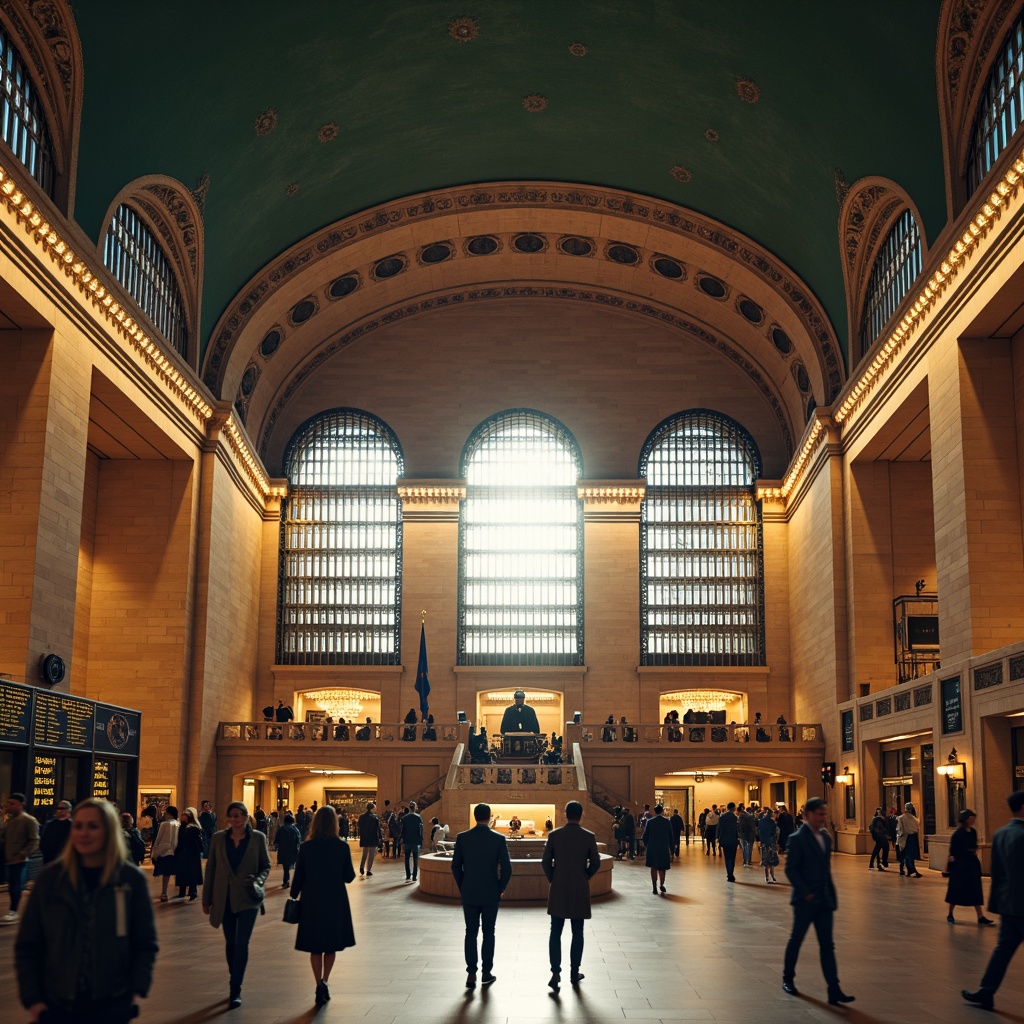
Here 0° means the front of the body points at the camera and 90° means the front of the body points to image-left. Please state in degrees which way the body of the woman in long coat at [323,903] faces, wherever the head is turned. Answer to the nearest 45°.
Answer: approximately 180°

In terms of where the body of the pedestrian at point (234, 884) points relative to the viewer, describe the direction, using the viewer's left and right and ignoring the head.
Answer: facing the viewer

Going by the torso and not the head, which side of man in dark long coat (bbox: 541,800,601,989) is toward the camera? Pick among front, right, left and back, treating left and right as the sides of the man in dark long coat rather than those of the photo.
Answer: back

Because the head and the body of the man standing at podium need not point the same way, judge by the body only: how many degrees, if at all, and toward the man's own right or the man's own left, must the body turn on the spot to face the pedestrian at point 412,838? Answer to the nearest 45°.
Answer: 0° — they already face them

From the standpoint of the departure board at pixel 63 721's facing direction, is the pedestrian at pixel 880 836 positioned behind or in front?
in front

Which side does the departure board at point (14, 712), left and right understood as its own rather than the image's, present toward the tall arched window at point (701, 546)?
left

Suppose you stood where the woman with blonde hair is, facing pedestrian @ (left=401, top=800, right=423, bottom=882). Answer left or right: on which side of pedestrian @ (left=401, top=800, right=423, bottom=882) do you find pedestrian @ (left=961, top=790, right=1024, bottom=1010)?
right

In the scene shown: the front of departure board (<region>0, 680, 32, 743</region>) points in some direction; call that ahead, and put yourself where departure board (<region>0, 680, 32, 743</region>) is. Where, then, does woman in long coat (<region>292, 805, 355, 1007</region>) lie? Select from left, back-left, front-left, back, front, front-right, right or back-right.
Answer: front-right

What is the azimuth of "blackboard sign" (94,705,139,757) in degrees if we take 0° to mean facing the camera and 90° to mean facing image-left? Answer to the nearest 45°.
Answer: approximately 315°

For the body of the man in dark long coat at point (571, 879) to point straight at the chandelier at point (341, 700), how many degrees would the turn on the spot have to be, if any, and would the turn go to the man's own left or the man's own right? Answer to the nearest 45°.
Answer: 0° — they already face it

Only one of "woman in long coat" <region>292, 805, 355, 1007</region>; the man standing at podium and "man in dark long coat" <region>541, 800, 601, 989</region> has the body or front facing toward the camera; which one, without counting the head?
the man standing at podium

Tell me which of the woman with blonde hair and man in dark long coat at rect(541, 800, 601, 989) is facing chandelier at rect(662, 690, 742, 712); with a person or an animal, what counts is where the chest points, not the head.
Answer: the man in dark long coat

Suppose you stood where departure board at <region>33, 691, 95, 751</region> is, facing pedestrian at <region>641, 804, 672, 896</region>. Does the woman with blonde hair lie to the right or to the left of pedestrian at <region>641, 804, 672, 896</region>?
right

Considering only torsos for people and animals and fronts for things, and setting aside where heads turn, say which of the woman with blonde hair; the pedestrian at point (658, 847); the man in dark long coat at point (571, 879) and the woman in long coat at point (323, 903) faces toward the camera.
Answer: the woman with blonde hair

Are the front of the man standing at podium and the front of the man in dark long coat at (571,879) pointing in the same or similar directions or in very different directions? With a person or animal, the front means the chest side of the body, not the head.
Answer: very different directions

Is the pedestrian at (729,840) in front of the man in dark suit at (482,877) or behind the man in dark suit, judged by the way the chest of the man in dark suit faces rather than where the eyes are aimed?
in front

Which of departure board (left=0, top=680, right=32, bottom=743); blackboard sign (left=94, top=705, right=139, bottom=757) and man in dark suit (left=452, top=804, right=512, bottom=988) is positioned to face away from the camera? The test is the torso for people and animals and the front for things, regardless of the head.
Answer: the man in dark suit

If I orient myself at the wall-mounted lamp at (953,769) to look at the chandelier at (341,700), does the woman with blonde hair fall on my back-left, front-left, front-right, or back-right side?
back-left

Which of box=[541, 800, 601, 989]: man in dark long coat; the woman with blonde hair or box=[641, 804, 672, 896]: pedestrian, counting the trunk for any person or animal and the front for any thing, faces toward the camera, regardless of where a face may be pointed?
the woman with blonde hair
